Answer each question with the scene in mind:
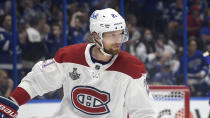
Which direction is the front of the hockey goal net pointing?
toward the camera

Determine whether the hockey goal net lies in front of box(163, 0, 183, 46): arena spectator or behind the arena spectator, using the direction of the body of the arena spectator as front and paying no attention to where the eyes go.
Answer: in front

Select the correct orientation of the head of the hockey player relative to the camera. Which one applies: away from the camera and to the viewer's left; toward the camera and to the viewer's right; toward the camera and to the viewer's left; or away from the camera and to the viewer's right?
toward the camera and to the viewer's right

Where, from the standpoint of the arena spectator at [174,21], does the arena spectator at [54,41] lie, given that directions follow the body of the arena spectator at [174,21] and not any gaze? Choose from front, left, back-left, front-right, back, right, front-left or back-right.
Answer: front-right

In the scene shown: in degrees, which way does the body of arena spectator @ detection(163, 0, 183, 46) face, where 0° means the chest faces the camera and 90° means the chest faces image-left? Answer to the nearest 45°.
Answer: approximately 0°

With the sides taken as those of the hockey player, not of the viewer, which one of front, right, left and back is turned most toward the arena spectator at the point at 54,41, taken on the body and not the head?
back

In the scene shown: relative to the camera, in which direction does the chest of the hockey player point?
toward the camera

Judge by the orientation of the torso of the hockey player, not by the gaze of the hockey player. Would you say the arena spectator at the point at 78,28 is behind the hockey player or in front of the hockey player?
behind
